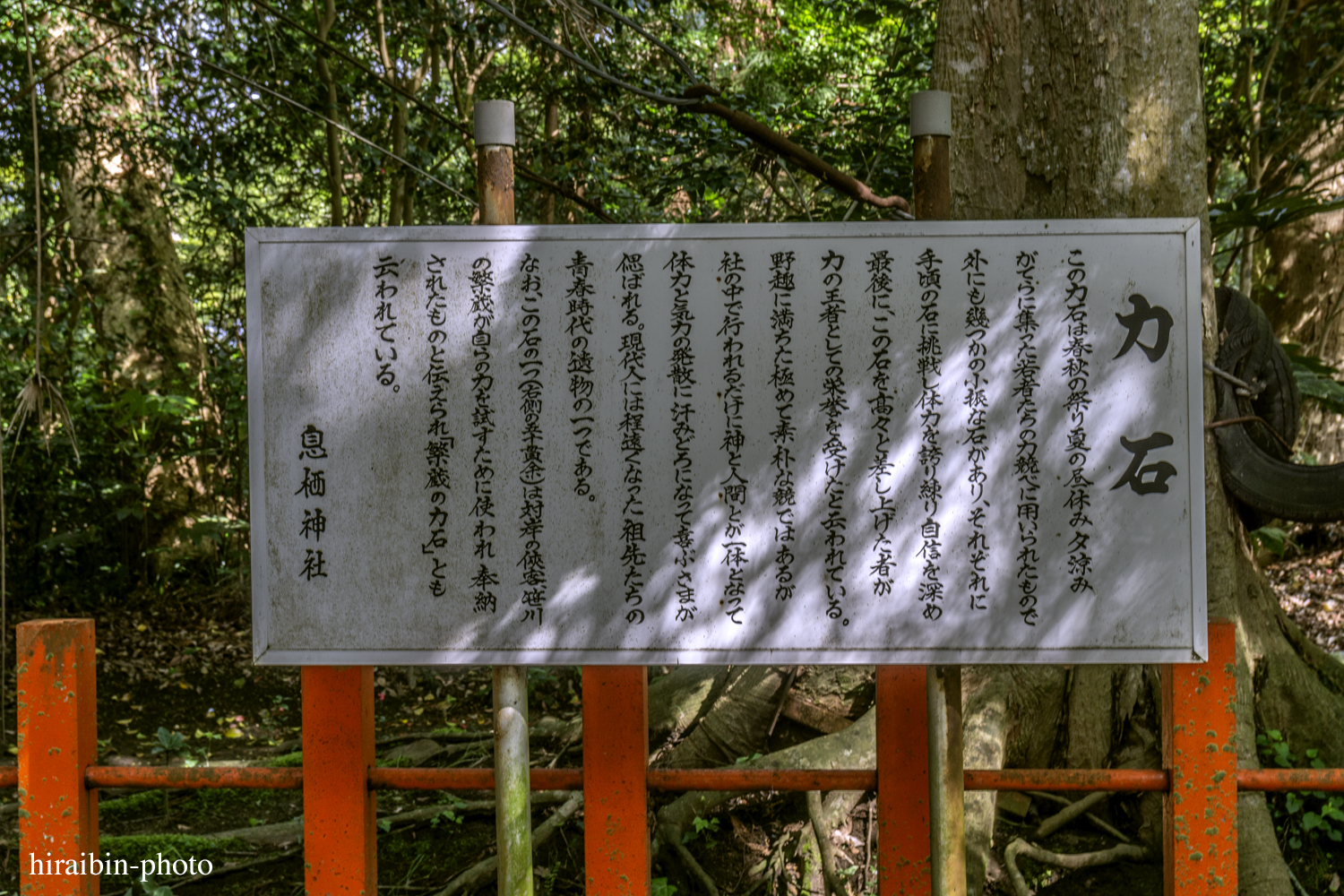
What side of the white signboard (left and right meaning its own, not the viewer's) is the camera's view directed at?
front

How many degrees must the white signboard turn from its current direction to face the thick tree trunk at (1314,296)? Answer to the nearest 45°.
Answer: approximately 135° to its left

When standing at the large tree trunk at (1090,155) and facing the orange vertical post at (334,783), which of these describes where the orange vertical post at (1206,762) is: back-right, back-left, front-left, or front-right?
front-left

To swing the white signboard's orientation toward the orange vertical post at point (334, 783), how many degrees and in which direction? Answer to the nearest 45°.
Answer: approximately 90° to its right

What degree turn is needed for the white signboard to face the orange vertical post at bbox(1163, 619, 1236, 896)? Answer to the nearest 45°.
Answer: approximately 90° to its left

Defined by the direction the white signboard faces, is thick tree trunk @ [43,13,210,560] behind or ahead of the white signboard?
behind

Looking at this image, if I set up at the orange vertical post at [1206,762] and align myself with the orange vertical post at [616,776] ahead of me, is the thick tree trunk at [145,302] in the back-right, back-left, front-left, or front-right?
front-right
